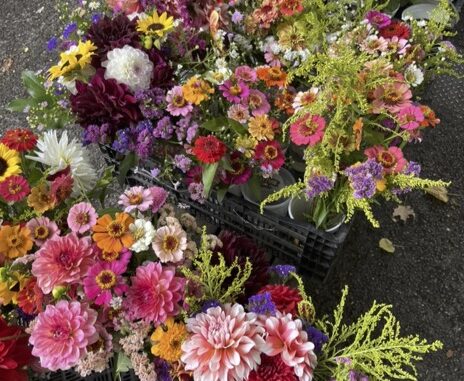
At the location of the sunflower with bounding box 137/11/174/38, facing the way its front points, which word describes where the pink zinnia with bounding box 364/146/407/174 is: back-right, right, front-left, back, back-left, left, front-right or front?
front-left

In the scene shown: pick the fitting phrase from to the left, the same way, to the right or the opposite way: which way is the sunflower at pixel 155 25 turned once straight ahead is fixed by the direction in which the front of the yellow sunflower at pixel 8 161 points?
the same way

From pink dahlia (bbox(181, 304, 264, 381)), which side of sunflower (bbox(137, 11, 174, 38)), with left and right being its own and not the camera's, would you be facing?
front

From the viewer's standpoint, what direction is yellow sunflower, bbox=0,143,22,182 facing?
toward the camera

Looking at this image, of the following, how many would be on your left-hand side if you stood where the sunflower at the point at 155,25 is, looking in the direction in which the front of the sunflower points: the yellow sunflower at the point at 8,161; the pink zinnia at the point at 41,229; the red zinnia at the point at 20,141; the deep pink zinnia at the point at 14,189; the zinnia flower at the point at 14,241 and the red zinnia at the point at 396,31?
1

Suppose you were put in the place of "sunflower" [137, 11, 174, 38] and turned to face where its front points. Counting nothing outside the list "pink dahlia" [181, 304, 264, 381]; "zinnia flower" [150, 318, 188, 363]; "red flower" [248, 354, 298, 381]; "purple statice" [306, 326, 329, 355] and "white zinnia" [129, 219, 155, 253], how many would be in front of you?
5

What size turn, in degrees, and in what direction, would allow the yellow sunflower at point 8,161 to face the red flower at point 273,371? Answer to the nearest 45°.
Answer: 0° — it already faces it

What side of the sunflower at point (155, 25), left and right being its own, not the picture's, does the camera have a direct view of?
front

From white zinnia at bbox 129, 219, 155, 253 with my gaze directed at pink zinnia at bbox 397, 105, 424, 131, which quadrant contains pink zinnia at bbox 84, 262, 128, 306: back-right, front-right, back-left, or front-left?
back-right

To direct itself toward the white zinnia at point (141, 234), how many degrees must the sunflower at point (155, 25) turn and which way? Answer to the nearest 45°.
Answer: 0° — it already faces it

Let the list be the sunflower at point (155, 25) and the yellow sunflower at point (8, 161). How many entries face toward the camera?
2

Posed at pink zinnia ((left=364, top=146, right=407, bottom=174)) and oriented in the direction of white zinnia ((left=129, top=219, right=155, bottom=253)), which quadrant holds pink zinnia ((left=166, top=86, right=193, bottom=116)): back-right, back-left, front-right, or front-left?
front-right
